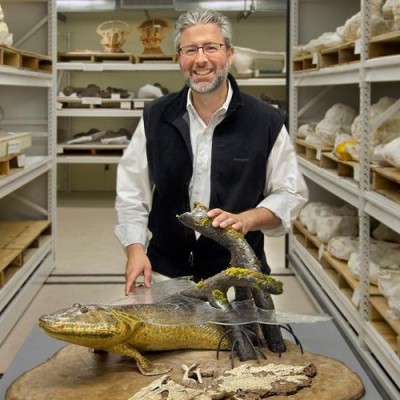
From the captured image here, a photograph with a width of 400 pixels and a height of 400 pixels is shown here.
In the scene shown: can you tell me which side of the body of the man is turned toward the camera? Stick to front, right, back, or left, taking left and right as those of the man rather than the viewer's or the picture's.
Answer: front

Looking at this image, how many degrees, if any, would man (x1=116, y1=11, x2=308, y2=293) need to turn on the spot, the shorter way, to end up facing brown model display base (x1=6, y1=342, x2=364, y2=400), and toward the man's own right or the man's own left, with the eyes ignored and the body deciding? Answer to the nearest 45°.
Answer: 0° — they already face it

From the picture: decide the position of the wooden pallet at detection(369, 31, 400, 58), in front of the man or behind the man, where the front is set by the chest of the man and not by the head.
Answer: behind

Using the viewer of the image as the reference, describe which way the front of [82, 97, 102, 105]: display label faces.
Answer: facing the viewer

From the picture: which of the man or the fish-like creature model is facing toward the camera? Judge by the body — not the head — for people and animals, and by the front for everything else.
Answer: the man

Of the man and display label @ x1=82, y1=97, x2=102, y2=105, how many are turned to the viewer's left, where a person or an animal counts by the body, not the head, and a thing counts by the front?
0

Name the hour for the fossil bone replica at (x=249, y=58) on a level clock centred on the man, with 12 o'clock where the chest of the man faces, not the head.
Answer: The fossil bone replica is roughly at 6 o'clock from the man.

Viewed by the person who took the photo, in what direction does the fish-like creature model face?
facing to the left of the viewer

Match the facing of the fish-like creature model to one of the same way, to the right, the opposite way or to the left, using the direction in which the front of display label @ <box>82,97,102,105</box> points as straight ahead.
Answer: to the right

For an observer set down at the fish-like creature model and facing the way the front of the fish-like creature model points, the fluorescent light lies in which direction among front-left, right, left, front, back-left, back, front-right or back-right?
right

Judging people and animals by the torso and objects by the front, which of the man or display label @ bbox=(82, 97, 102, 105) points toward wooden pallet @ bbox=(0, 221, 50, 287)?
the display label

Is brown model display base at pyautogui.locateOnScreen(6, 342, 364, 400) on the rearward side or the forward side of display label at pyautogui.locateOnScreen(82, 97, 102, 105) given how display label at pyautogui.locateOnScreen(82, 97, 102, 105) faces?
on the forward side
